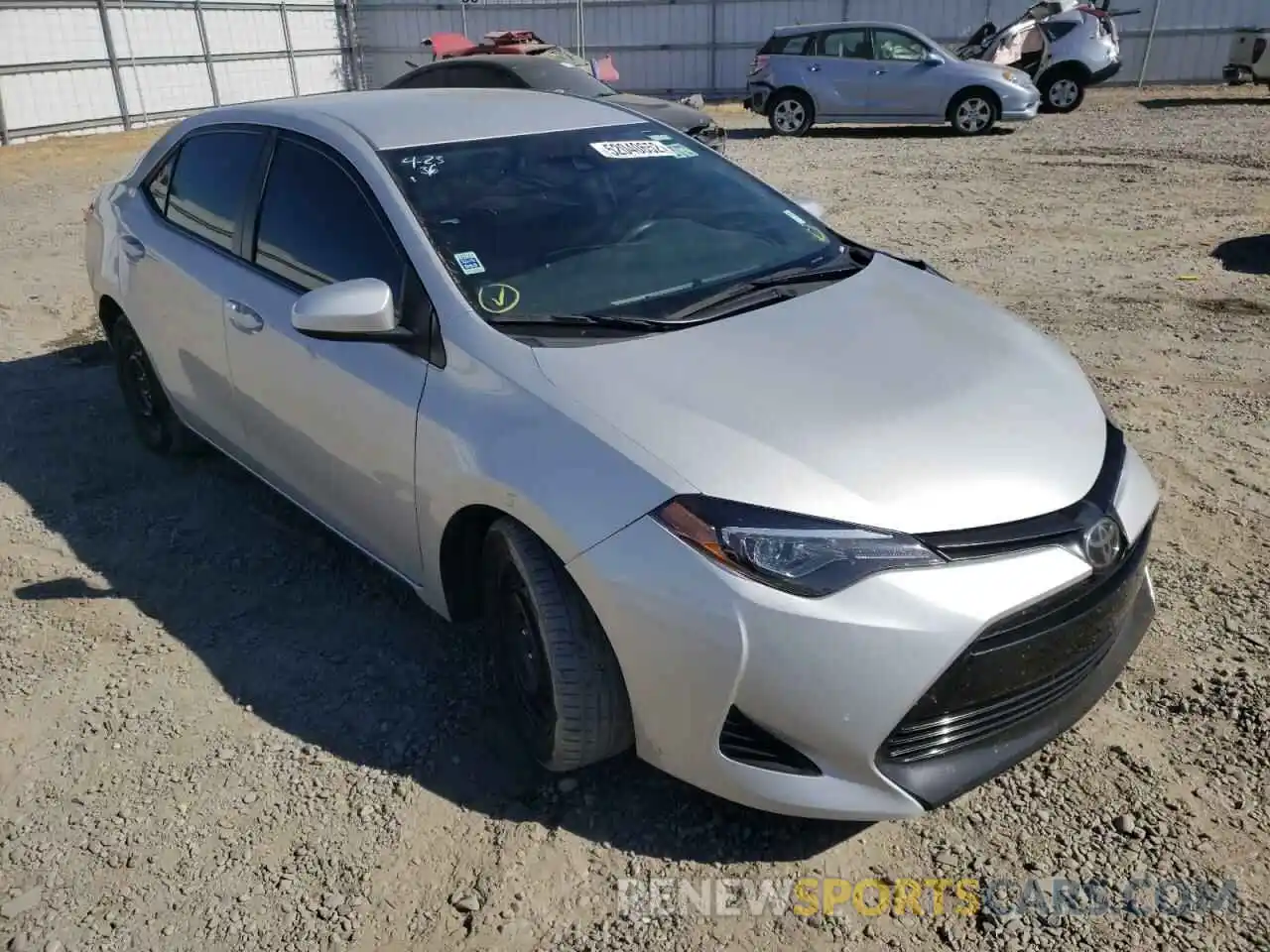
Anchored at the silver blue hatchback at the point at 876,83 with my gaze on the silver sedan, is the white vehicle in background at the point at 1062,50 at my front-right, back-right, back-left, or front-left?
back-left

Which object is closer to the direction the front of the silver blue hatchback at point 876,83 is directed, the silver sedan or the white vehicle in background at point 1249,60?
the white vehicle in background

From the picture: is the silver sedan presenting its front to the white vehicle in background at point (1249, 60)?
no

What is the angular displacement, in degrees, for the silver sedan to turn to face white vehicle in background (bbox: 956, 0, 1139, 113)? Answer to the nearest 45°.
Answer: approximately 90° to its left

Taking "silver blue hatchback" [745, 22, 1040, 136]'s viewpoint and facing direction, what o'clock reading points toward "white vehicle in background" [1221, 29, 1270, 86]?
The white vehicle in background is roughly at 11 o'clock from the silver blue hatchback.

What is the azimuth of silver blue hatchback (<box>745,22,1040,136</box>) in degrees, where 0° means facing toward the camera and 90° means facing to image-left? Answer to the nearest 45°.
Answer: approximately 270°

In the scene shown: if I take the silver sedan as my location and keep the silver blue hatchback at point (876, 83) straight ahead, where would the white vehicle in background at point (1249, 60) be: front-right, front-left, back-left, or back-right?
front-right

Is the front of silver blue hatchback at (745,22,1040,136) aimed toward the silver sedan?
no

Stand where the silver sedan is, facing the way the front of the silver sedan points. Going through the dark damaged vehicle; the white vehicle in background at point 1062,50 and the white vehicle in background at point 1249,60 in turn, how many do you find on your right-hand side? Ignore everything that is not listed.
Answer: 0

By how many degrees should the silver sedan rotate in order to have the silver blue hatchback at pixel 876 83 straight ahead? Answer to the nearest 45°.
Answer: approximately 135° to its left

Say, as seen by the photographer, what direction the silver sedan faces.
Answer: facing the viewer and to the right of the viewer

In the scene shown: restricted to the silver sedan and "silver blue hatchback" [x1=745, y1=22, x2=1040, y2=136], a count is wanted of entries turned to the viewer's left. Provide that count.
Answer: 0

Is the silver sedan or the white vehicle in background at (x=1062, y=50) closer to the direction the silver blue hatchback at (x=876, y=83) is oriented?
the white vehicle in background

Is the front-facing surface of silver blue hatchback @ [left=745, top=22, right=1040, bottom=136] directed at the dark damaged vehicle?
no
